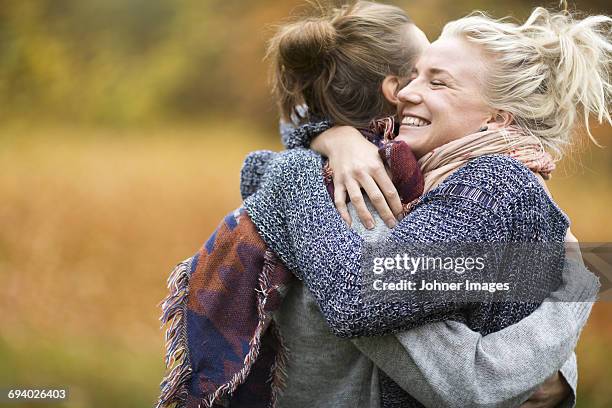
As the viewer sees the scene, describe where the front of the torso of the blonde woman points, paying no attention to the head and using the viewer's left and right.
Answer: facing to the left of the viewer

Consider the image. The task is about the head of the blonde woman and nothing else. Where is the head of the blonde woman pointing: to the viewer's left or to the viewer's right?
to the viewer's left
